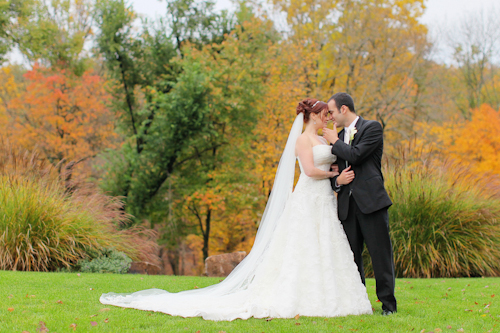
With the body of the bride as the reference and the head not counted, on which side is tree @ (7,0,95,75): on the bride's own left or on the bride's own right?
on the bride's own left

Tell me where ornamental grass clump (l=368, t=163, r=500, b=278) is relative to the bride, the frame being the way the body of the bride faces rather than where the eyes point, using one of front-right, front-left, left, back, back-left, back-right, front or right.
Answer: front-left

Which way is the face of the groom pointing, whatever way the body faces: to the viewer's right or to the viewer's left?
to the viewer's left

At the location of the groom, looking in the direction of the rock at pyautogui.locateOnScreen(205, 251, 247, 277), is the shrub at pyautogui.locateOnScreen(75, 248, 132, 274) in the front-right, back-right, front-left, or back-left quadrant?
front-left

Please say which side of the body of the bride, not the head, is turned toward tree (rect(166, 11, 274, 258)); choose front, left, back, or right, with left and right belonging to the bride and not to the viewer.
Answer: left

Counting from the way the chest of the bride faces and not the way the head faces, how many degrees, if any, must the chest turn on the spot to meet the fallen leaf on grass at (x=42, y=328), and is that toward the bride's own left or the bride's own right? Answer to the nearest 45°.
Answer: approximately 135° to the bride's own right

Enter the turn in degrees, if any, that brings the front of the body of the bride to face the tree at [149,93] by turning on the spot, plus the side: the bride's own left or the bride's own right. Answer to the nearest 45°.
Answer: approximately 90° to the bride's own left

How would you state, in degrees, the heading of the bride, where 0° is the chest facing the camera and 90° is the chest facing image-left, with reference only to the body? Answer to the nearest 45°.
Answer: approximately 270°

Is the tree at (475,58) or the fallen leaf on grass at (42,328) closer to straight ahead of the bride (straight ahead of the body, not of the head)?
the tree

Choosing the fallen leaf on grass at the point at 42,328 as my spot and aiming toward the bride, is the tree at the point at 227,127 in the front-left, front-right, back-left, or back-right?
front-left

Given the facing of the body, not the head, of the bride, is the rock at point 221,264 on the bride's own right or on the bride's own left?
on the bride's own left

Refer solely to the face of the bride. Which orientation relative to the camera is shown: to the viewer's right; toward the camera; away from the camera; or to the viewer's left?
to the viewer's right
